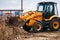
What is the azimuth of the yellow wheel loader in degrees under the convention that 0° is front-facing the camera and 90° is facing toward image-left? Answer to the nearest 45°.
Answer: approximately 45°
